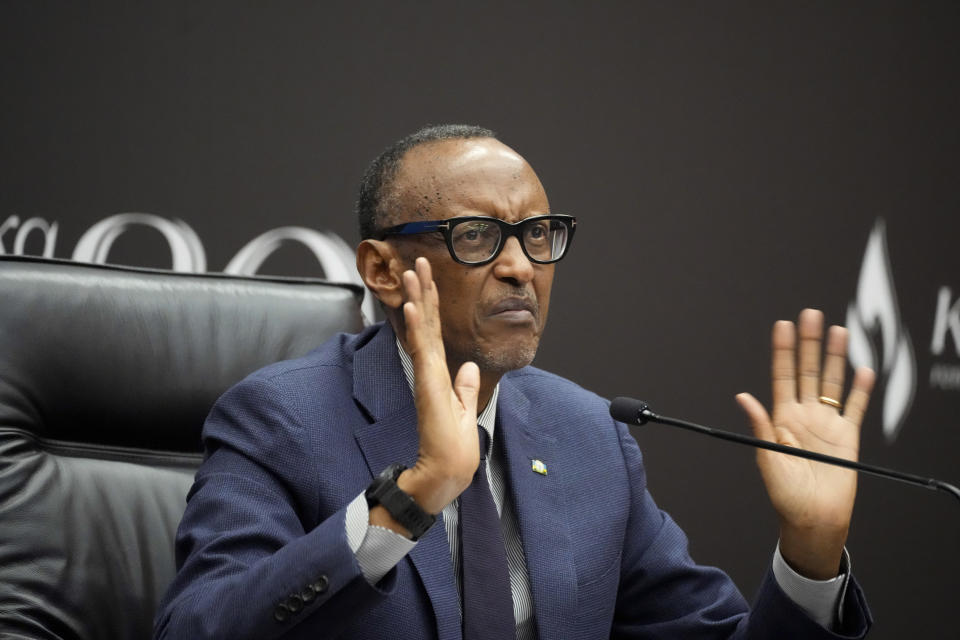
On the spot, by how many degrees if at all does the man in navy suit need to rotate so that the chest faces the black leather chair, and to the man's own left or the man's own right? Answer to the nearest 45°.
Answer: approximately 135° to the man's own right

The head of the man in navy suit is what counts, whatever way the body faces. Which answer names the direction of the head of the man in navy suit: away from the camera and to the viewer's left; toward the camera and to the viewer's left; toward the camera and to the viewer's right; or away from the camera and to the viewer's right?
toward the camera and to the viewer's right

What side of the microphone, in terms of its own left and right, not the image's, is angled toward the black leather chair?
front

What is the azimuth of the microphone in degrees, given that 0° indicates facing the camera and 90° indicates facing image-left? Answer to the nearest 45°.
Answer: approximately 90°

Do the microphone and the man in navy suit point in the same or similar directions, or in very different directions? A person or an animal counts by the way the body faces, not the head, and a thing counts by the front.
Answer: very different directions
